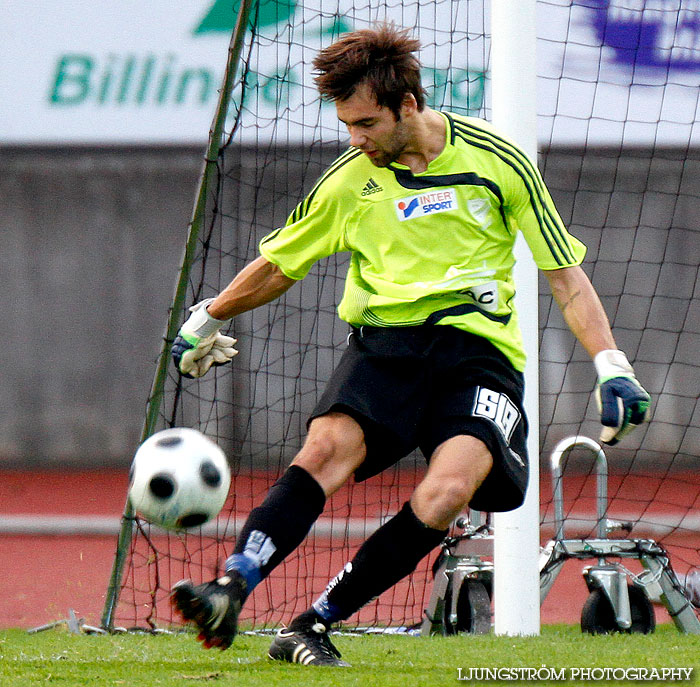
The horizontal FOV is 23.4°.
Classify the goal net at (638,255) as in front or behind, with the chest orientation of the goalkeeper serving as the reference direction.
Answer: behind

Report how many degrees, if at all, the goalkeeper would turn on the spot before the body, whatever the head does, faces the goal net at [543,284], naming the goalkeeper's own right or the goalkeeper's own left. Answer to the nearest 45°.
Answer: approximately 135° to the goalkeeper's own right

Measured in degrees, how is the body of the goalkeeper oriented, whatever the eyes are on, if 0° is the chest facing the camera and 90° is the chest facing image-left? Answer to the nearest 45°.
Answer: approximately 45°

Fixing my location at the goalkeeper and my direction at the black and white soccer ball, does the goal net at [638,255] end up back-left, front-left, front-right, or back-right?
back-right

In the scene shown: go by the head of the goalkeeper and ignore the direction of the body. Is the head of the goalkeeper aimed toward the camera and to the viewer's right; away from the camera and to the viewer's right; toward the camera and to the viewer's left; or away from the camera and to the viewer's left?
toward the camera and to the viewer's left
